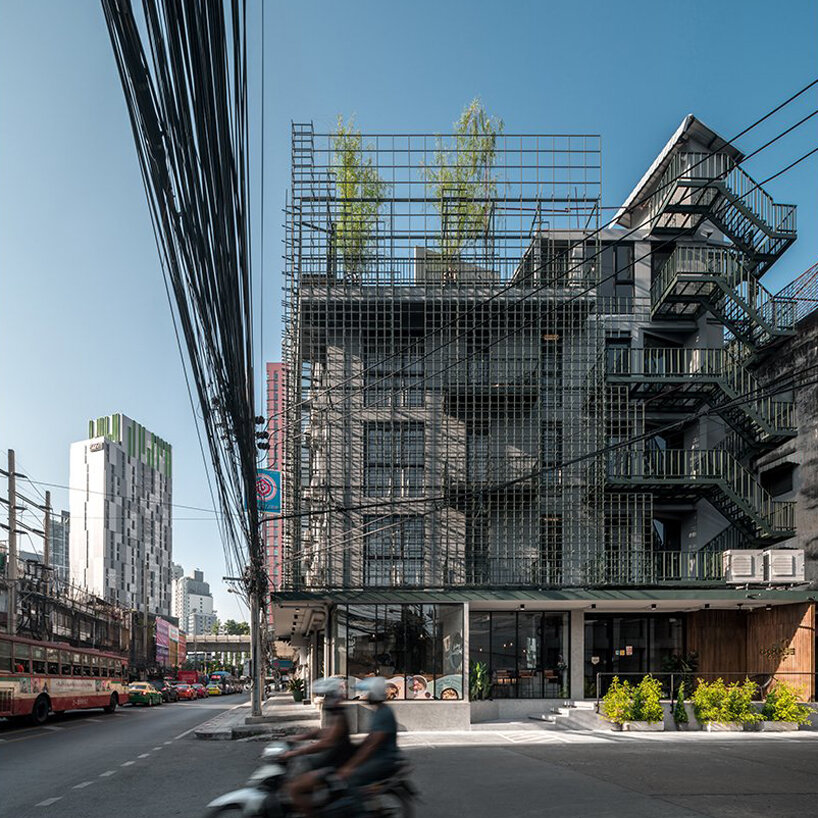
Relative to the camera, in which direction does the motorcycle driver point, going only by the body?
to the viewer's left

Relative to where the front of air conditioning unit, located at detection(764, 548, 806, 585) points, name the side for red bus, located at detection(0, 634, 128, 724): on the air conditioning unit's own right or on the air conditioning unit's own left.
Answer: on the air conditioning unit's own right

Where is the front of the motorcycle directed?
to the viewer's left

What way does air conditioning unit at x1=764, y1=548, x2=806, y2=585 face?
toward the camera

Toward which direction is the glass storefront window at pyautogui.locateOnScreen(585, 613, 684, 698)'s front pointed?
toward the camera

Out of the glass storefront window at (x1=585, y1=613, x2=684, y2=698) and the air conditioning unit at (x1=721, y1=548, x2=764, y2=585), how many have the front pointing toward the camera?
2

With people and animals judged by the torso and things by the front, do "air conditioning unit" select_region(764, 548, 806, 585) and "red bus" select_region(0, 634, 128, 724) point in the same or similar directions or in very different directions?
very different directions

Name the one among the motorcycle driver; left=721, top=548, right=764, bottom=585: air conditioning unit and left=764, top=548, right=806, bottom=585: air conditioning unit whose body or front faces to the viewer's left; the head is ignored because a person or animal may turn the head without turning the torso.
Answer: the motorcycle driver

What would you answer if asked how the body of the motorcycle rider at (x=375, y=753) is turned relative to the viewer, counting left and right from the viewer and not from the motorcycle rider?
facing to the left of the viewer
